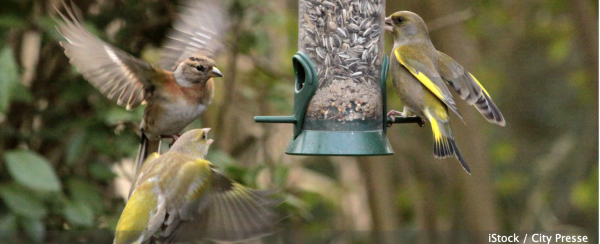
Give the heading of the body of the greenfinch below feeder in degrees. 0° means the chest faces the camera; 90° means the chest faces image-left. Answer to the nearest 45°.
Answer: approximately 225°

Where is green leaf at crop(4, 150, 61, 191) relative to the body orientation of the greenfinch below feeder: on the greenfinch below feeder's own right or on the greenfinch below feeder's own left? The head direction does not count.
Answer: on the greenfinch below feeder's own left

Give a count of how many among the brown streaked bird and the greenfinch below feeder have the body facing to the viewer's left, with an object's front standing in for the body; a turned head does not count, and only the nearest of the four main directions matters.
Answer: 0

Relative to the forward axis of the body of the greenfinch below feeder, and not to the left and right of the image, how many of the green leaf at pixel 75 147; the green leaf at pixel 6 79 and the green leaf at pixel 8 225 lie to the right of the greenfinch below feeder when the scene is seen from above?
0

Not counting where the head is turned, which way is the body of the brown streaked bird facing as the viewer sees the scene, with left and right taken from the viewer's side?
facing the viewer and to the right of the viewer

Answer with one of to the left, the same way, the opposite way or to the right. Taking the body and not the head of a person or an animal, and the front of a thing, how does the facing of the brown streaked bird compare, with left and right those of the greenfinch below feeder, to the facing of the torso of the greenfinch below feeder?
to the right

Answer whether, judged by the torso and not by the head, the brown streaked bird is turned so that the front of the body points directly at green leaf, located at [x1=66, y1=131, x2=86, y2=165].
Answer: no

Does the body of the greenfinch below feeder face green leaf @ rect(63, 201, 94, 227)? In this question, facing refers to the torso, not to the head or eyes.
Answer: no
